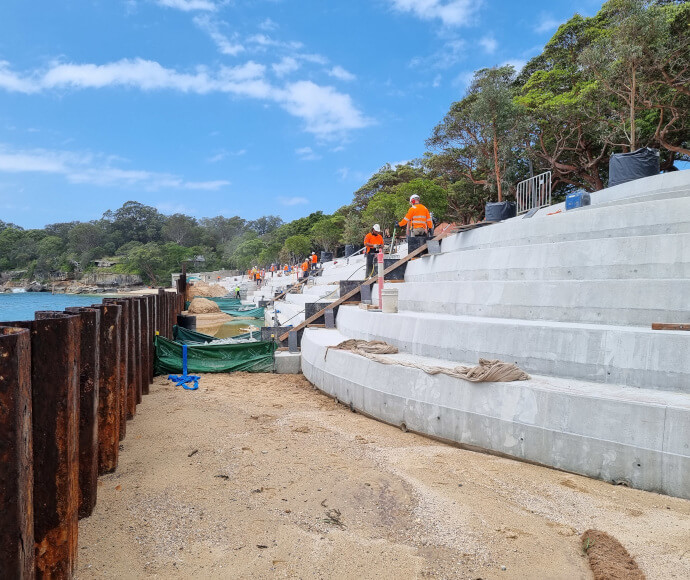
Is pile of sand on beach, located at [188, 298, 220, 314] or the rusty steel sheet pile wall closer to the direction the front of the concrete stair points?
the rusty steel sheet pile wall

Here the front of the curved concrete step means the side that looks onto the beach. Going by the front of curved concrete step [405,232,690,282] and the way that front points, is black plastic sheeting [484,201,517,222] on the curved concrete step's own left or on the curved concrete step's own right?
on the curved concrete step's own right

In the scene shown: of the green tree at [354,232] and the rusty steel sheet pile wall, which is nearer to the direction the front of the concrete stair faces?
the rusty steel sheet pile wall

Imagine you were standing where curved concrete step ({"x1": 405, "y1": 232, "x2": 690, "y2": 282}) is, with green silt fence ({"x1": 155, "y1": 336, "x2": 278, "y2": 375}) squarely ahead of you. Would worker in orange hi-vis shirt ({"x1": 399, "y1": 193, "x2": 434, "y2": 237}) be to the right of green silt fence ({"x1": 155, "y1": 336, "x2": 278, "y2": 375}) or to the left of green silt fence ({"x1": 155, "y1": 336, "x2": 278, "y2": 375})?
right

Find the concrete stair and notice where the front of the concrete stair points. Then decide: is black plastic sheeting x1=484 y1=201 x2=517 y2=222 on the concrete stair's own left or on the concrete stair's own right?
on the concrete stair's own right

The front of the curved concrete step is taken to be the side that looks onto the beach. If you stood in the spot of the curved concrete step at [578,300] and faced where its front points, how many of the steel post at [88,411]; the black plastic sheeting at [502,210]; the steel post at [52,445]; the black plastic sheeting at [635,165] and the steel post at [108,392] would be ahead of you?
3

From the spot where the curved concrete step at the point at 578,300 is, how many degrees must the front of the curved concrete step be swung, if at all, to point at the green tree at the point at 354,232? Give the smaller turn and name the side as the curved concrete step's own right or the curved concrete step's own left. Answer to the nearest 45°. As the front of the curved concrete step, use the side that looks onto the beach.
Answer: approximately 90° to the curved concrete step's own right

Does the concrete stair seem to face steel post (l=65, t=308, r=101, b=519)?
yes
